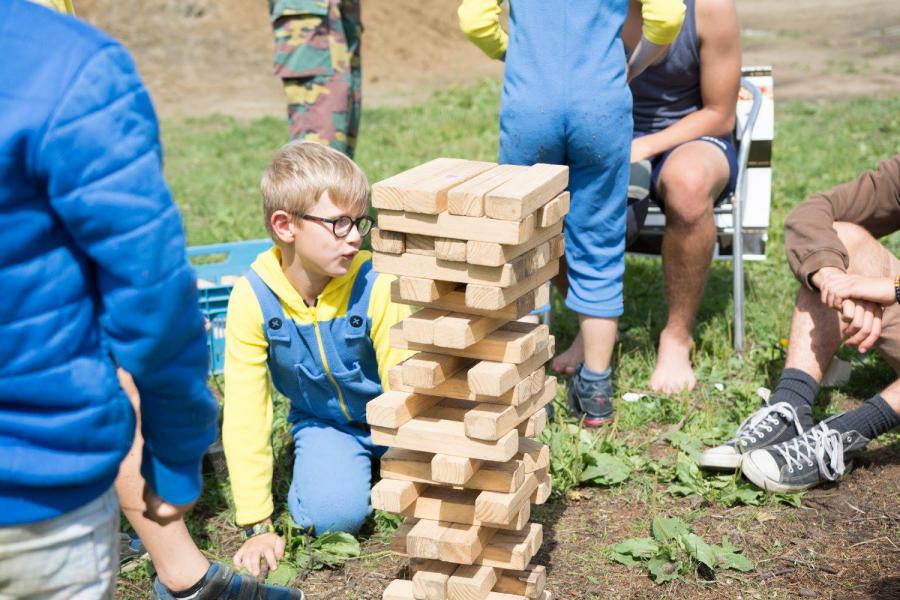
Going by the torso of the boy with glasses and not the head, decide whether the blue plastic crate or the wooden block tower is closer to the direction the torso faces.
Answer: the wooden block tower

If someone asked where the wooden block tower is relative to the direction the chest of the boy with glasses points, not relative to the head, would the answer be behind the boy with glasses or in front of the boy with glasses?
in front

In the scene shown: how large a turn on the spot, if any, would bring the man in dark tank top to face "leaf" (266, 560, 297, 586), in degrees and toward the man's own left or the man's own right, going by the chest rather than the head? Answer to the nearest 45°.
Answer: approximately 45° to the man's own right

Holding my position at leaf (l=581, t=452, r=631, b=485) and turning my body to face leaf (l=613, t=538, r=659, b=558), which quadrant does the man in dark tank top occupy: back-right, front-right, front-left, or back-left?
back-left

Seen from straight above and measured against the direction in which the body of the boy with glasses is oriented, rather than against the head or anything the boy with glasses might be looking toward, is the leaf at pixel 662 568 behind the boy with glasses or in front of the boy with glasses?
in front

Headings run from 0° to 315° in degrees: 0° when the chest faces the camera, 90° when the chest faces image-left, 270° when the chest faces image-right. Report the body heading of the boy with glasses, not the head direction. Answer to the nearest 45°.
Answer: approximately 315°

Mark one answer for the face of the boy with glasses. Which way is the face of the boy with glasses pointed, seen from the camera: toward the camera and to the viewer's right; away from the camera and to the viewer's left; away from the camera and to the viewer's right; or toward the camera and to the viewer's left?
toward the camera and to the viewer's right

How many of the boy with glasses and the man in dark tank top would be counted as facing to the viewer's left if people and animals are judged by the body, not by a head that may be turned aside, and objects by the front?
0

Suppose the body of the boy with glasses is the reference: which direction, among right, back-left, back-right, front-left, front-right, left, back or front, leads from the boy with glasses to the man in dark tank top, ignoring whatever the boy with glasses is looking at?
left

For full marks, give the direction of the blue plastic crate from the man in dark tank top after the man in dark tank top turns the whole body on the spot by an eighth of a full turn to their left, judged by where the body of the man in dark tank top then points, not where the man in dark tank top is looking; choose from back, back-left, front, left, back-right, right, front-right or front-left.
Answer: back-right

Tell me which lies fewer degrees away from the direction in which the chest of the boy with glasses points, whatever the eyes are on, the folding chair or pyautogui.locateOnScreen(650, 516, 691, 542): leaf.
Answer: the leaf

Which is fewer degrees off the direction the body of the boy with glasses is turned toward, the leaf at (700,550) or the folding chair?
the leaf

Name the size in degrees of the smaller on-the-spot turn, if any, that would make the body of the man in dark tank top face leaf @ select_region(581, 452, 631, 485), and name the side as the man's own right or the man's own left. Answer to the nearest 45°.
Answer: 0° — they already face it

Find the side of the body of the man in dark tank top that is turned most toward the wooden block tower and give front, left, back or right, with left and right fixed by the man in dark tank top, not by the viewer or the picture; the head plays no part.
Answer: front
